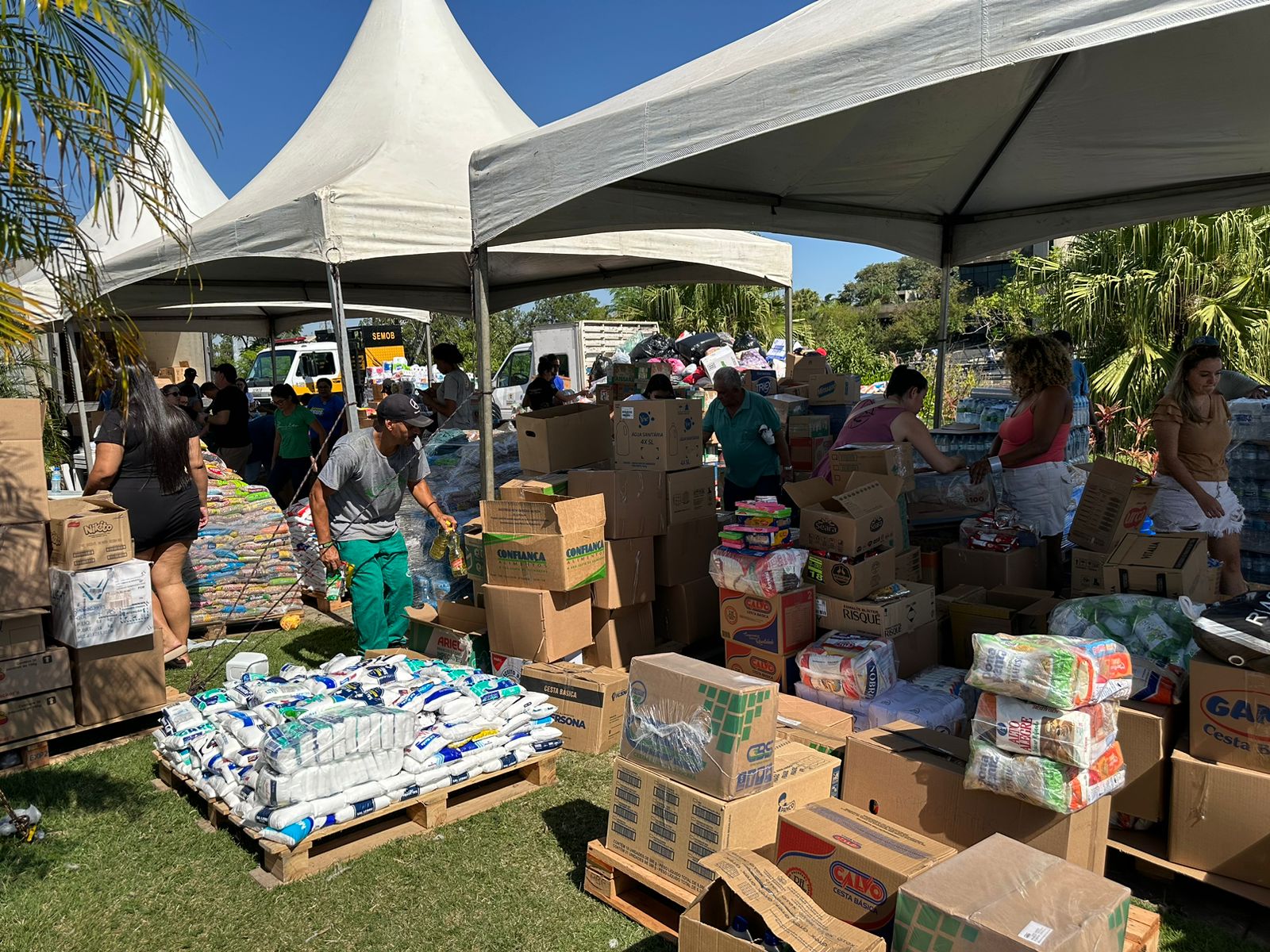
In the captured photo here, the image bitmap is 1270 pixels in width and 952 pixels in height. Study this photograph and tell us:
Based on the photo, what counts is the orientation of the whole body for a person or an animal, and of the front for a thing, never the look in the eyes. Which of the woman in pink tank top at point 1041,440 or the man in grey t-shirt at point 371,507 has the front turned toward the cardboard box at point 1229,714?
the man in grey t-shirt

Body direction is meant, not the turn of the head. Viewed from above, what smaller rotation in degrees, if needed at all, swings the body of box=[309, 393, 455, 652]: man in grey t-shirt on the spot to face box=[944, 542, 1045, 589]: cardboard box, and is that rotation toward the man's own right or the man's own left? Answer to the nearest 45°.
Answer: approximately 45° to the man's own left

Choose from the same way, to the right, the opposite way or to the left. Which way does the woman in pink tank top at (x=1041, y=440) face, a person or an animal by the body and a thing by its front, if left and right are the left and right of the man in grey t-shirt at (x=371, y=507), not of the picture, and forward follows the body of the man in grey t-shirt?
the opposite way

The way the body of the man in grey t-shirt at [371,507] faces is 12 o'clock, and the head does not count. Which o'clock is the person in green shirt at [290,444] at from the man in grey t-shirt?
The person in green shirt is roughly at 7 o'clock from the man in grey t-shirt.

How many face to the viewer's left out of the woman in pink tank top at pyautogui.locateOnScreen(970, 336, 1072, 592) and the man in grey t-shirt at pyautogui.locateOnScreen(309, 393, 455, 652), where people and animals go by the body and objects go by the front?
1

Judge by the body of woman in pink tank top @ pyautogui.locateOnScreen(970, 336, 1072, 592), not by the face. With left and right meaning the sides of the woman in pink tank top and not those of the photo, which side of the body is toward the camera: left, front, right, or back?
left

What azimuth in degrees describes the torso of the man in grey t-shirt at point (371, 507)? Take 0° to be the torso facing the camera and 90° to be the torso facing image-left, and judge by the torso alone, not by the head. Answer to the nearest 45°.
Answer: approximately 315°

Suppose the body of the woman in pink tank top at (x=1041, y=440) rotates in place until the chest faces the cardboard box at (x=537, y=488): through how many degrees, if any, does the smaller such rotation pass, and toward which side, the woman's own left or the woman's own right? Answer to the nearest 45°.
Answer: approximately 45° to the woman's own left

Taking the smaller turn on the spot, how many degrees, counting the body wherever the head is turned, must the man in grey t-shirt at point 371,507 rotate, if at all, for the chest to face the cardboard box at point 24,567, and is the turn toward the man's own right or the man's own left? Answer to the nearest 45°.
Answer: approximately 135° to the man's own right

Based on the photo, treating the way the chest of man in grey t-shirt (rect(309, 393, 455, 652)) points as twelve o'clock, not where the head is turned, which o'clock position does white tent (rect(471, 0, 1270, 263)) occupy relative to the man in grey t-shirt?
The white tent is roughly at 11 o'clock from the man in grey t-shirt.

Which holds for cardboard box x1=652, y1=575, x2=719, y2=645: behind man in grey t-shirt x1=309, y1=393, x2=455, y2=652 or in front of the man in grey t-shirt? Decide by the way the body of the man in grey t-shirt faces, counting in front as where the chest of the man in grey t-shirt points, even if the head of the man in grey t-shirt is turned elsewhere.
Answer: in front

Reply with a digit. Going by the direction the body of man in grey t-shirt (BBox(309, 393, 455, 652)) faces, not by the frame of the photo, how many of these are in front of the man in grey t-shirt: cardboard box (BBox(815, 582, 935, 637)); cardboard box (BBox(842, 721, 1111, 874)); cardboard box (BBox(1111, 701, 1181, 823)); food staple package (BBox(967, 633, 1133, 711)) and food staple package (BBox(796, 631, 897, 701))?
5

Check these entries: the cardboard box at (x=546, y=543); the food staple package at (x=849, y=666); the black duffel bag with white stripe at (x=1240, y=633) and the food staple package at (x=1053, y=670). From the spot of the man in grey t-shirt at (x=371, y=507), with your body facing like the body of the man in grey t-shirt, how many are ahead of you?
4

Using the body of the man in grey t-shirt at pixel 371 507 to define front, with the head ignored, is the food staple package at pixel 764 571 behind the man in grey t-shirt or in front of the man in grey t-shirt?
in front

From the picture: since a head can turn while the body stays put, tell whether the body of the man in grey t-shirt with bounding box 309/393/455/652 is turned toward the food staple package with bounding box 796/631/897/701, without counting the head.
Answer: yes

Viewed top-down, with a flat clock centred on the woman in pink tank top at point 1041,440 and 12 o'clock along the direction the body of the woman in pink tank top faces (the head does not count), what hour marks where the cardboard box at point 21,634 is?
The cardboard box is roughly at 11 o'clock from the woman in pink tank top.

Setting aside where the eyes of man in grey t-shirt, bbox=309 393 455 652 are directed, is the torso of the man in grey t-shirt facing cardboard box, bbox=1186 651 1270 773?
yes
